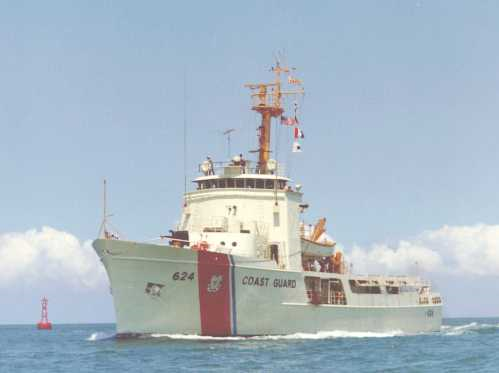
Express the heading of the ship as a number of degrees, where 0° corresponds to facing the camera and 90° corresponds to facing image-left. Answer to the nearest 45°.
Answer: approximately 45°
